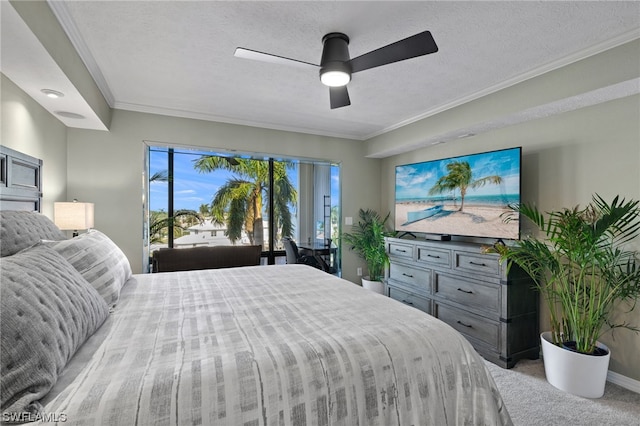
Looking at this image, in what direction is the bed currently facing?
to the viewer's right

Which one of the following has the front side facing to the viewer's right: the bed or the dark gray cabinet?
the bed

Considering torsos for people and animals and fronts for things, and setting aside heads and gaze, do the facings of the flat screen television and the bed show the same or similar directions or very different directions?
very different directions

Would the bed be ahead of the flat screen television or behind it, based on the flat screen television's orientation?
ahead

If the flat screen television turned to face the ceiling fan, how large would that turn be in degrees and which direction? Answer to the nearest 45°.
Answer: approximately 45° to its left

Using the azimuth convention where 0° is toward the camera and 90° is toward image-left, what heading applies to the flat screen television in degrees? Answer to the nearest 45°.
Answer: approximately 45°

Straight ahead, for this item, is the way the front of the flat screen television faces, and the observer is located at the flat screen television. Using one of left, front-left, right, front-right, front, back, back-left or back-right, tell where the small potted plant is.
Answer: right

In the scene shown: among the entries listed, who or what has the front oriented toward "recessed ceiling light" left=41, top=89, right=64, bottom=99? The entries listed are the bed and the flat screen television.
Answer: the flat screen television

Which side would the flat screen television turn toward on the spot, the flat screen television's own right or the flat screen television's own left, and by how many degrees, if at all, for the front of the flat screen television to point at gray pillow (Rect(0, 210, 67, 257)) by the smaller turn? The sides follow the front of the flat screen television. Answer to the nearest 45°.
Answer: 0° — it already faces it

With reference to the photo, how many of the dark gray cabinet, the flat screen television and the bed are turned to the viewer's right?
1

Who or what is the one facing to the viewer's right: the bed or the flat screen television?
the bed

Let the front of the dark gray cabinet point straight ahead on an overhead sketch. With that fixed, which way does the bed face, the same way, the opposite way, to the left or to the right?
the opposite way

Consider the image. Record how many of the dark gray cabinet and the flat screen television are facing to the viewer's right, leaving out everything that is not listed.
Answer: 0
